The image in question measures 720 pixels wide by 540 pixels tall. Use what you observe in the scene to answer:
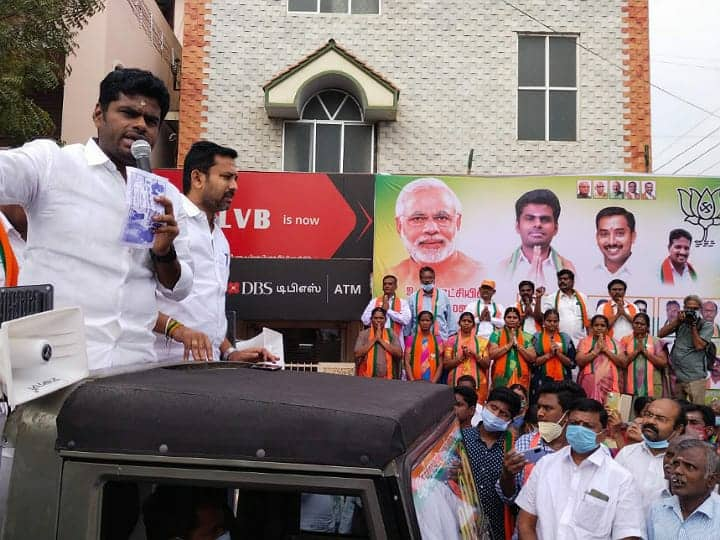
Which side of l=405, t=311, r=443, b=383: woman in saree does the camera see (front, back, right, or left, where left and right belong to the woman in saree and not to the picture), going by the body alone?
front

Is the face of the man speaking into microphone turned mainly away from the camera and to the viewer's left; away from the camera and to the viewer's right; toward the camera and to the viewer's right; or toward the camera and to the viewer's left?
toward the camera and to the viewer's right

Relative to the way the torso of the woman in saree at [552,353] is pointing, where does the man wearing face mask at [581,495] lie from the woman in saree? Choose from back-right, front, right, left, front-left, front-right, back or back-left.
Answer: front

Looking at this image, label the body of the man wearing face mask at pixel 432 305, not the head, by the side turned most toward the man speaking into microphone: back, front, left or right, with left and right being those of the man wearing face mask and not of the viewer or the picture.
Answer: front

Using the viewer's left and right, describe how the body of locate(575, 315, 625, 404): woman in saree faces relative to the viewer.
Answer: facing the viewer

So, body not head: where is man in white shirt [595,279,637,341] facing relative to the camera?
toward the camera

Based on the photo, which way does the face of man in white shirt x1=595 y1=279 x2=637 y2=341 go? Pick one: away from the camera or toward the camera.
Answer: toward the camera

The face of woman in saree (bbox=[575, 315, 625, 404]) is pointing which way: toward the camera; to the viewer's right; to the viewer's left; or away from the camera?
toward the camera

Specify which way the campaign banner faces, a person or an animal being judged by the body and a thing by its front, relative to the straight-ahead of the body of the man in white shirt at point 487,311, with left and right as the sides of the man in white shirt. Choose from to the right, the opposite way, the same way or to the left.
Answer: the same way

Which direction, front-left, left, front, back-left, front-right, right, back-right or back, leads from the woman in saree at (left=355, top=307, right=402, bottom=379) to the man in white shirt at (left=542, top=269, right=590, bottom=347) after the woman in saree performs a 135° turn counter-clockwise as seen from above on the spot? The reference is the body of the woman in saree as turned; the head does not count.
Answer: front-right

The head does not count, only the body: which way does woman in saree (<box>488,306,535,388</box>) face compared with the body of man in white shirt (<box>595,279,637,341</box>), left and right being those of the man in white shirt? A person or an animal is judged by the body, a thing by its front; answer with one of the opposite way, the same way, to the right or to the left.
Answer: the same way

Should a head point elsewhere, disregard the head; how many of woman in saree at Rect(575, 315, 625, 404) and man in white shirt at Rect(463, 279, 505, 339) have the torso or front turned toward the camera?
2

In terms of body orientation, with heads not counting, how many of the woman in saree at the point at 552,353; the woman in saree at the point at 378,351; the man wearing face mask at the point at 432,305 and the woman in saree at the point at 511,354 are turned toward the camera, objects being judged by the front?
4

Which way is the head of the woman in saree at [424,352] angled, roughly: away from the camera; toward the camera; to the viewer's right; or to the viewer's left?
toward the camera

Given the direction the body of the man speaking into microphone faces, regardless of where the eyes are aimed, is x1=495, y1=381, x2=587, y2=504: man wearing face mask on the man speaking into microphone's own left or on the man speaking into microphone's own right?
on the man speaking into microphone's own left

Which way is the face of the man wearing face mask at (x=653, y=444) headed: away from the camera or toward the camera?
toward the camera
